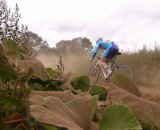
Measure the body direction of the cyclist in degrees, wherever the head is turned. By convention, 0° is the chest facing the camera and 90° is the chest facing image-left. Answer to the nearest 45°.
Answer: approximately 90°
